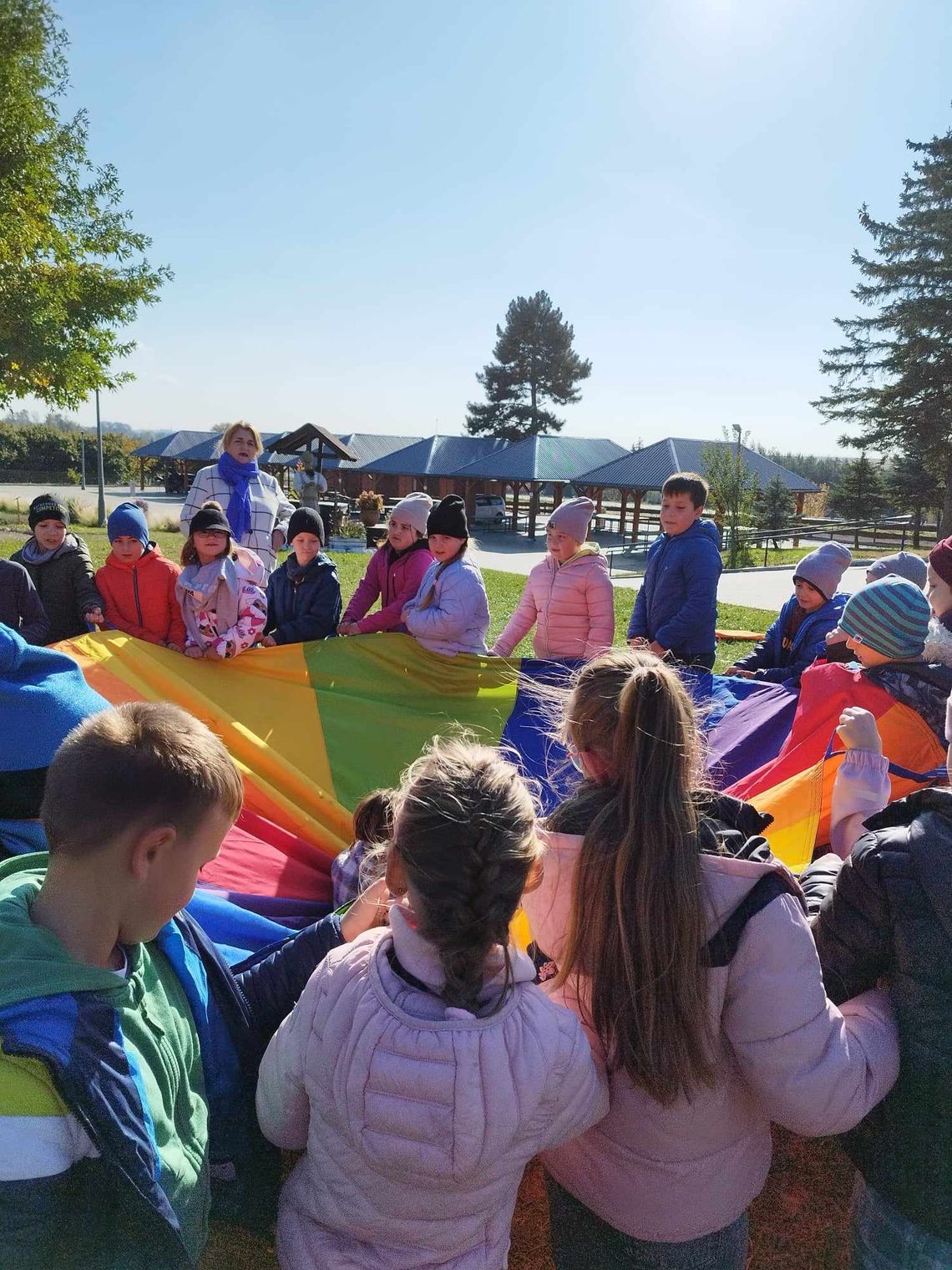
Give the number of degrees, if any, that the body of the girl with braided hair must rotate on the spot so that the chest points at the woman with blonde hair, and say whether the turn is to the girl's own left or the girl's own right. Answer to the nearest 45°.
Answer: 0° — they already face them

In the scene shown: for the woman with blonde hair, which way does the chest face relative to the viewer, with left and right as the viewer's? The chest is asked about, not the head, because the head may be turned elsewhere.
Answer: facing the viewer

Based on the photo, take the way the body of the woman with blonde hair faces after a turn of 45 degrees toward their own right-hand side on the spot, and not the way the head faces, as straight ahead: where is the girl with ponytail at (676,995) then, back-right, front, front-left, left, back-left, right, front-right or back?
front-left

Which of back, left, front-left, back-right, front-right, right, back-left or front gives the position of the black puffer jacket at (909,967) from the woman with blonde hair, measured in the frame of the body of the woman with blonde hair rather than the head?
front

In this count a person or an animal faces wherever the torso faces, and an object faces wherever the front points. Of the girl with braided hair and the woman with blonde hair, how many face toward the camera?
1

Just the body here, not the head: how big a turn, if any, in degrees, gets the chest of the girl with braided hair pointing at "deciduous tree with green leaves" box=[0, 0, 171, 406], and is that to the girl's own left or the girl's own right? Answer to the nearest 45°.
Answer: approximately 45° to the girl's own left

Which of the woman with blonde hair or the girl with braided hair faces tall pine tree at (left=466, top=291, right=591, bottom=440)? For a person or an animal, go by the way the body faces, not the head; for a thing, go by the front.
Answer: the girl with braided hair

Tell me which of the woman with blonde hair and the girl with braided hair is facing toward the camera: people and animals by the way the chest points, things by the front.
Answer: the woman with blonde hair

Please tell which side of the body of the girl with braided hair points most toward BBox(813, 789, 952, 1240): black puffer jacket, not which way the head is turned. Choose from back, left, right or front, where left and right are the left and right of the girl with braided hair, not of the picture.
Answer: right

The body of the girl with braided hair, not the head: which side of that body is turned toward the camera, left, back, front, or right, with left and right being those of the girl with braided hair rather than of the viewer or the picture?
back

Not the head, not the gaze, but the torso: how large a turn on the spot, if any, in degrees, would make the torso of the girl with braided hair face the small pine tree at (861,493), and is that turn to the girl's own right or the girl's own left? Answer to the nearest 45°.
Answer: approximately 45° to the girl's own right

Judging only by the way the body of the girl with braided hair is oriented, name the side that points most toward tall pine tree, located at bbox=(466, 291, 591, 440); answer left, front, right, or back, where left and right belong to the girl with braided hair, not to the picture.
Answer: front

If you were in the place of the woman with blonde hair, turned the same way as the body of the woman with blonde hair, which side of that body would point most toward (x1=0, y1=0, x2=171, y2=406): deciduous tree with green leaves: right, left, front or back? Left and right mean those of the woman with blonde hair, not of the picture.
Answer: back

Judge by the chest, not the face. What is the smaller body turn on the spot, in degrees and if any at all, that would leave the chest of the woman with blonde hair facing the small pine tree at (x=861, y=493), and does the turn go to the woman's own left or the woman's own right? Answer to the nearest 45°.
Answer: approximately 135° to the woman's own left

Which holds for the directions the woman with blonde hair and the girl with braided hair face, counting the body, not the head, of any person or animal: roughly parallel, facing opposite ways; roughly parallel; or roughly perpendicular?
roughly parallel, facing opposite ways
